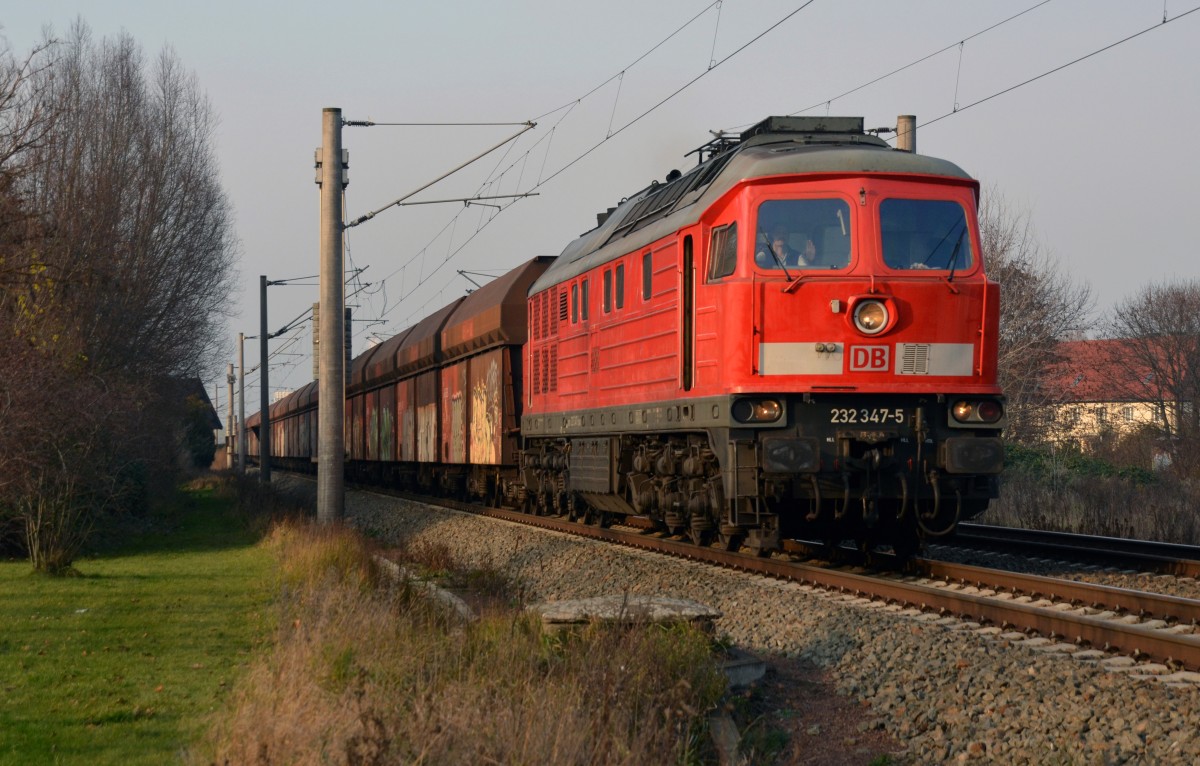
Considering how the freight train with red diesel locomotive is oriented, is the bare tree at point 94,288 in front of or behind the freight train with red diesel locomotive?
behind

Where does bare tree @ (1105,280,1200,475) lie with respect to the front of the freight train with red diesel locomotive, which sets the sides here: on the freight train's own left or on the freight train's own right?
on the freight train's own left

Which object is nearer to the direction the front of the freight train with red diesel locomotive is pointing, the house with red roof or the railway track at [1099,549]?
the railway track

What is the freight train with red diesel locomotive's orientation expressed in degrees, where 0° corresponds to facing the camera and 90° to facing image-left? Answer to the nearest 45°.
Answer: approximately 315°
